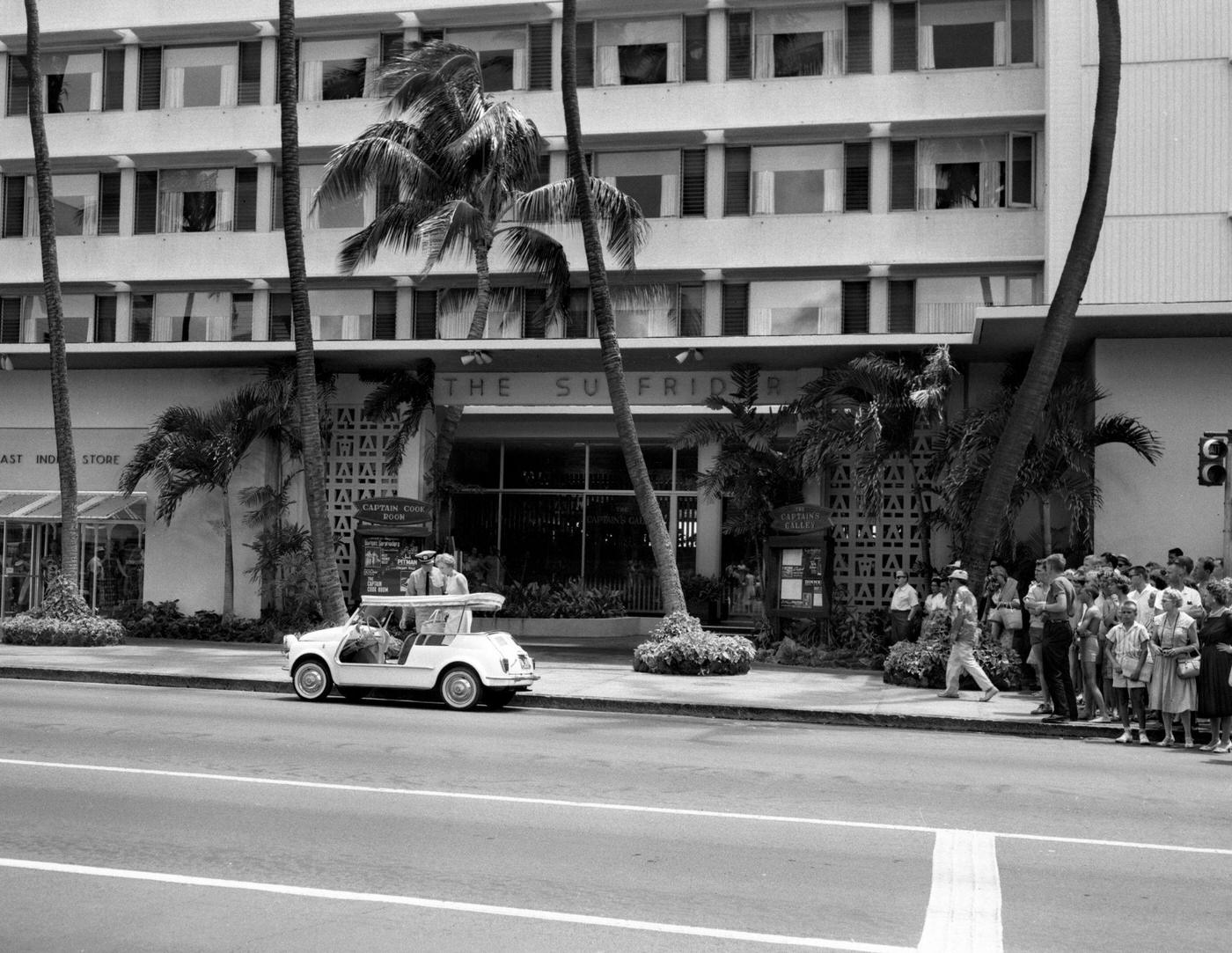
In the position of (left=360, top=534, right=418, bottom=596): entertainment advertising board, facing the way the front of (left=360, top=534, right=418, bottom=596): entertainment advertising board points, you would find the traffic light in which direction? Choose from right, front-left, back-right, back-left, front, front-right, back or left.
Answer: front-left

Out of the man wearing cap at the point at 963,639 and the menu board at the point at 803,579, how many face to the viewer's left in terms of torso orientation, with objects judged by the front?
1

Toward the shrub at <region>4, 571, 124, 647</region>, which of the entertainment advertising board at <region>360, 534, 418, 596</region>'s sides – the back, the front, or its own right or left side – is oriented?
right

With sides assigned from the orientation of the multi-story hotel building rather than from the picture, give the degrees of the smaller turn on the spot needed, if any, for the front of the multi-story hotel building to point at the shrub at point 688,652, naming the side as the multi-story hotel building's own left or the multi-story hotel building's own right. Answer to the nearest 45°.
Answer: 0° — it already faces it

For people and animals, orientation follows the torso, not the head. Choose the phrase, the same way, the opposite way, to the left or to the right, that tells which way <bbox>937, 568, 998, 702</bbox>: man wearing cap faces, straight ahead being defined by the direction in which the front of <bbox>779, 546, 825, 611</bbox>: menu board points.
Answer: to the right

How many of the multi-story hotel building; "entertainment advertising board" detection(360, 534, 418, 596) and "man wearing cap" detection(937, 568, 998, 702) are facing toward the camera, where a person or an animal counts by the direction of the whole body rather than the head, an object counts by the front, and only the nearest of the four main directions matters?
2

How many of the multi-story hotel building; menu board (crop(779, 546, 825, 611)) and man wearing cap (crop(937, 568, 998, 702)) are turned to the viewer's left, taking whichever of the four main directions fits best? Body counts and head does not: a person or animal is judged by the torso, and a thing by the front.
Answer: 1

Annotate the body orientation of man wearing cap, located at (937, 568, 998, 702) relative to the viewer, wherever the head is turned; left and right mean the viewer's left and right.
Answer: facing to the left of the viewer

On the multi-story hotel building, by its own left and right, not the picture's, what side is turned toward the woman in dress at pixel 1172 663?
front

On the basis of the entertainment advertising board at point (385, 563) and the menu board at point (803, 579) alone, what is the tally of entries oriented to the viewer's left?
0

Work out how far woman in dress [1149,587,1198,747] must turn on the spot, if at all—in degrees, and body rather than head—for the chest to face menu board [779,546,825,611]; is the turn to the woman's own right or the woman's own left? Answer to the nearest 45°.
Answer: approximately 90° to the woman's own right
